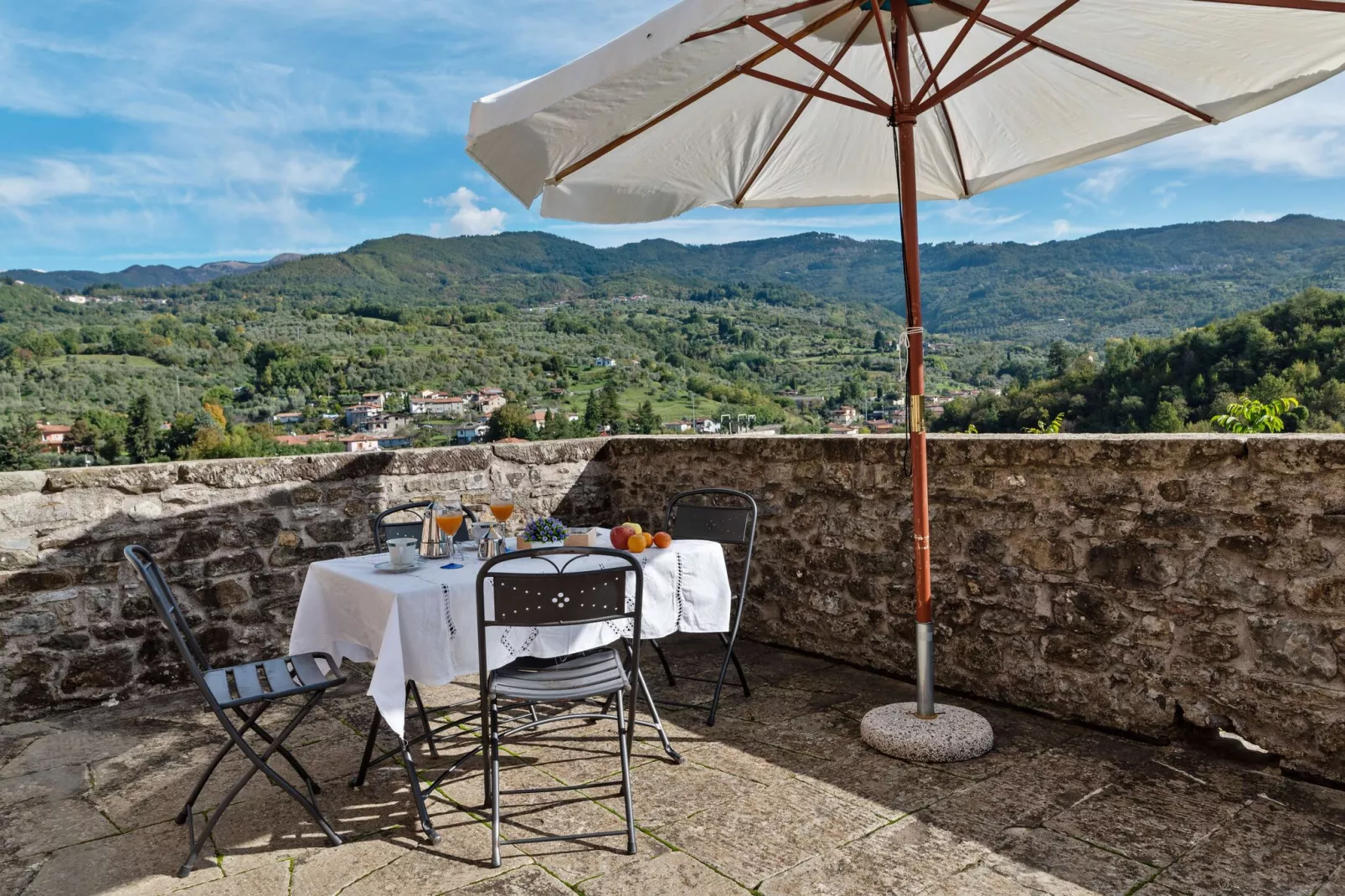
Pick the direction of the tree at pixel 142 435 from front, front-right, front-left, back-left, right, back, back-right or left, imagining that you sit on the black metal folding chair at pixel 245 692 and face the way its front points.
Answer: left

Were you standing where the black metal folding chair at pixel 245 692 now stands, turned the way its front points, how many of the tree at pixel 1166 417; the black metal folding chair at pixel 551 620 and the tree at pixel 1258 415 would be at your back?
0

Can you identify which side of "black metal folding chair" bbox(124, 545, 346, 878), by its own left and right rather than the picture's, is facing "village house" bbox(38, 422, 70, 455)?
left

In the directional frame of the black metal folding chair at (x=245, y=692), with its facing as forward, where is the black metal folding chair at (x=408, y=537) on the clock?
the black metal folding chair at (x=408, y=537) is roughly at 10 o'clock from the black metal folding chair at (x=245, y=692).

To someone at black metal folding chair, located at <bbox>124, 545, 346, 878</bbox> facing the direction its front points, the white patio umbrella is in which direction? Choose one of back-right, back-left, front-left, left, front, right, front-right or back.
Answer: front

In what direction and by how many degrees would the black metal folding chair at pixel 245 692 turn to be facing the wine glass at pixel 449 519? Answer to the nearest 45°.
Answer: approximately 45° to its left

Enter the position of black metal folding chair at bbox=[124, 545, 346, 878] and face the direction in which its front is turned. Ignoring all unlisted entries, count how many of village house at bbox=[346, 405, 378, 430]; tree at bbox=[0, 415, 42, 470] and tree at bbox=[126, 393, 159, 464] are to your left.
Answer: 3

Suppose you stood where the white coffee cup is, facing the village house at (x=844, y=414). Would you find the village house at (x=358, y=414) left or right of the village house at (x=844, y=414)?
left

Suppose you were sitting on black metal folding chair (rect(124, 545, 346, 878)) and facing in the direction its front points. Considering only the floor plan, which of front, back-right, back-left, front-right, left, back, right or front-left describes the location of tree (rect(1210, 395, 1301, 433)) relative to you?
front

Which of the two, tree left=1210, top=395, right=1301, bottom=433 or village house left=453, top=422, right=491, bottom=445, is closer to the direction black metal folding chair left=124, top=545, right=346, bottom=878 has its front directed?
the tree

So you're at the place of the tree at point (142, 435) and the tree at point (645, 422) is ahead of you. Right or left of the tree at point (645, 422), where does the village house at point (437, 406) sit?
left

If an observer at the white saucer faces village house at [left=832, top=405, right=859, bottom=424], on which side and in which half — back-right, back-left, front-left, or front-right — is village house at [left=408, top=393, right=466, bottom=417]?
front-left

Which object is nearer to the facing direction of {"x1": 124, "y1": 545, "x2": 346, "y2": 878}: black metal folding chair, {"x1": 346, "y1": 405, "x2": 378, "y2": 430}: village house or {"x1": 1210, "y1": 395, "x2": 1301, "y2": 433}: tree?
the tree

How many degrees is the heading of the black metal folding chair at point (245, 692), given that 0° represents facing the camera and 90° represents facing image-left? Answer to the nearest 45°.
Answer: approximately 270°

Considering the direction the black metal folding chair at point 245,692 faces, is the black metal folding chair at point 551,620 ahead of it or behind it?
ahead

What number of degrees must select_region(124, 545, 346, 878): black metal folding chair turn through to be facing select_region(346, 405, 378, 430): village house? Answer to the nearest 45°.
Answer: approximately 90° to its left

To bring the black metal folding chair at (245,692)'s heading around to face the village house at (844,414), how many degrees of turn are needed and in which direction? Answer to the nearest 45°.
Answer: approximately 45° to its left
